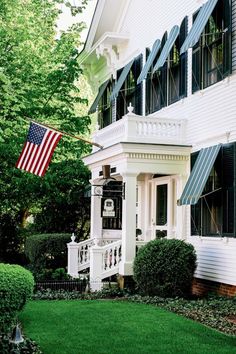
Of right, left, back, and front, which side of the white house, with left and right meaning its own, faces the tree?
right

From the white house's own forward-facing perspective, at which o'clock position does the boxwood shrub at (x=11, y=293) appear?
The boxwood shrub is roughly at 11 o'clock from the white house.

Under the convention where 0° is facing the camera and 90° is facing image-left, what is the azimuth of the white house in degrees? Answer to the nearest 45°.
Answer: approximately 45°

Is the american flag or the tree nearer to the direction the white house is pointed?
the american flag

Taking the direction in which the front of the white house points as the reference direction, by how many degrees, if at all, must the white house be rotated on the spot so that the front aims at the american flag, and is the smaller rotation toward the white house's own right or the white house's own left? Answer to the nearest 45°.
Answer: approximately 45° to the white house's own right

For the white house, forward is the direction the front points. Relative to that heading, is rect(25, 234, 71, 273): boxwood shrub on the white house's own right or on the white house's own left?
on the white house's own right
